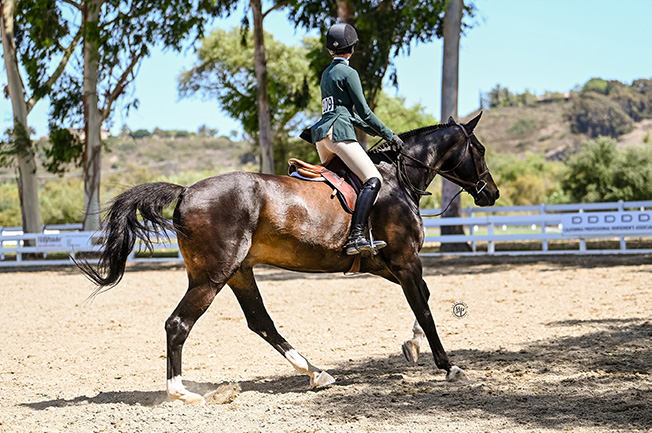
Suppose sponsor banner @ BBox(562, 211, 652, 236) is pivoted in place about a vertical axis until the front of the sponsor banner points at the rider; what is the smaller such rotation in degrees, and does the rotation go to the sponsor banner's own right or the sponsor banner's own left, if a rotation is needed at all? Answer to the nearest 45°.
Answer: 0° — it already faces them

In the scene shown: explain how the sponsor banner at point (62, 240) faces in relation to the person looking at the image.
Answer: facing the viewer

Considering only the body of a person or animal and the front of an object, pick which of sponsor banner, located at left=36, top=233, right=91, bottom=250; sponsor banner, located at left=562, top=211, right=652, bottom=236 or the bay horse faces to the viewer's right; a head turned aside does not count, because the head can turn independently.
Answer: the bay horse

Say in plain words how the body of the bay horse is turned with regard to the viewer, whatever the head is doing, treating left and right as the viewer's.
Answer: facing to the right of the viewer

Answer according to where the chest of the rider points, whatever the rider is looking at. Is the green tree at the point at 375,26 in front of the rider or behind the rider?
in front

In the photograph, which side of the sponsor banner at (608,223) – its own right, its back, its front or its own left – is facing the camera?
front

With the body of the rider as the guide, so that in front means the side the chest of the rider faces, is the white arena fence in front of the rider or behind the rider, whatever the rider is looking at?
in front

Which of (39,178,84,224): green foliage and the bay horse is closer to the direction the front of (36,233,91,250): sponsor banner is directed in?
the bay horse

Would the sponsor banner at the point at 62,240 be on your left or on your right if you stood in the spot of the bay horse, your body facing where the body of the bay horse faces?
on your left

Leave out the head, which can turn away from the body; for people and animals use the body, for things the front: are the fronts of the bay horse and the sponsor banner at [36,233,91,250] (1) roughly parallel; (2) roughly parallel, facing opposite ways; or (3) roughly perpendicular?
roughly perpendicular

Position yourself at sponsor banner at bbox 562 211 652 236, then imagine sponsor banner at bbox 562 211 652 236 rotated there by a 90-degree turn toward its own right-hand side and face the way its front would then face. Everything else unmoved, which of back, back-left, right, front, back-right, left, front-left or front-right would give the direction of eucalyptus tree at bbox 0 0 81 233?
front

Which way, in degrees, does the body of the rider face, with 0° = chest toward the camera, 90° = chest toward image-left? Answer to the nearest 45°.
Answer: approximately 225°
